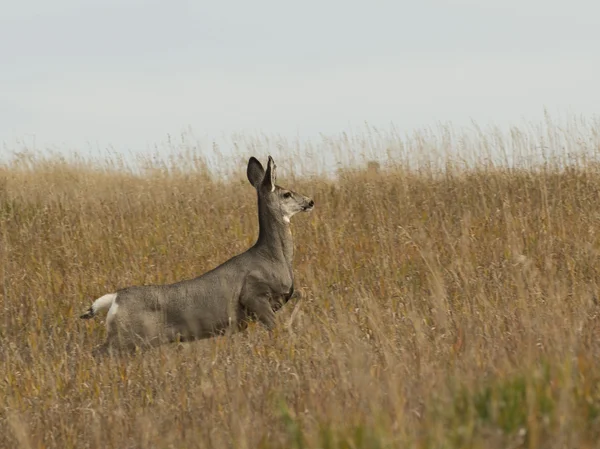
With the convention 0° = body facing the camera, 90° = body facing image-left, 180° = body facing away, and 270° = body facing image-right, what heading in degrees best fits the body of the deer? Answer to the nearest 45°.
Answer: approximately 270°
